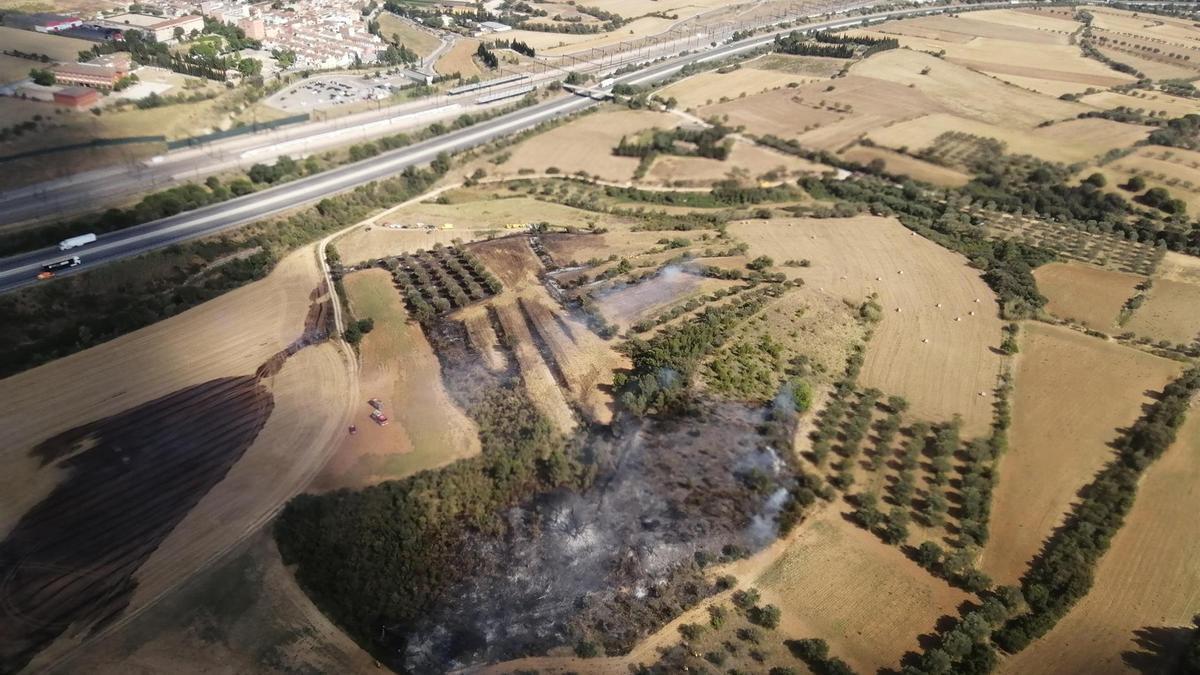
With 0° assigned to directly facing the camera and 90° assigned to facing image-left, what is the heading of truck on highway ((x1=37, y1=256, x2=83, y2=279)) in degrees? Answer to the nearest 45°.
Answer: approximately 270°
